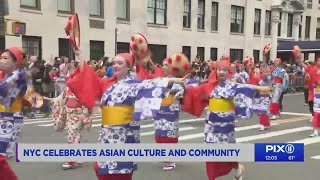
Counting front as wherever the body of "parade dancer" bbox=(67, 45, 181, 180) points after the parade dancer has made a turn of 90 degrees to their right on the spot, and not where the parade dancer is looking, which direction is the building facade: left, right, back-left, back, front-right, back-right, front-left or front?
front-right

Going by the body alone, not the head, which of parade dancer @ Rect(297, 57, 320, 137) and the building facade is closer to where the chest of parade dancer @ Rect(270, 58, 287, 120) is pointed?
the parade dancer

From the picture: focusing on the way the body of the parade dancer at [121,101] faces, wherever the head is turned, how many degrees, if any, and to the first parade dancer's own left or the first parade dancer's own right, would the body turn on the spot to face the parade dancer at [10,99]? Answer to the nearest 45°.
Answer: approximately 90° to the first parade dancer's own right

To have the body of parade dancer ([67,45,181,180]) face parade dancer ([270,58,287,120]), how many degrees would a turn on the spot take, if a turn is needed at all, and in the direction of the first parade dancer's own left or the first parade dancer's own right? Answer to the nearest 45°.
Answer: approximately 180°

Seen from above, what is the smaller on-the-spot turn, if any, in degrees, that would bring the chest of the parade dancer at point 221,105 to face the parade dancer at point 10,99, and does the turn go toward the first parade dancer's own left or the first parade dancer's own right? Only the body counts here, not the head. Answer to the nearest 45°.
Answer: approximately 45° to the first parade dancer's own right

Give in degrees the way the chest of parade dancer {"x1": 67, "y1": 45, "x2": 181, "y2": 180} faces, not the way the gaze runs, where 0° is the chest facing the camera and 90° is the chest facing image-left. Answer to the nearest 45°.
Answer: approximately 45°

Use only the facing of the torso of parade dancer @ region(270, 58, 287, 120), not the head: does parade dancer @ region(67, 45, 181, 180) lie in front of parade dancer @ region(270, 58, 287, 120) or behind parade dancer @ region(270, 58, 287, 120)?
in front

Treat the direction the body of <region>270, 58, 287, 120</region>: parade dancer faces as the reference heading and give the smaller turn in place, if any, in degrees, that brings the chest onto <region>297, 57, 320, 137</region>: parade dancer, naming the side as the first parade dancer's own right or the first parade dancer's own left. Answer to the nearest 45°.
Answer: approximately 45° to the first parade dancer's own left

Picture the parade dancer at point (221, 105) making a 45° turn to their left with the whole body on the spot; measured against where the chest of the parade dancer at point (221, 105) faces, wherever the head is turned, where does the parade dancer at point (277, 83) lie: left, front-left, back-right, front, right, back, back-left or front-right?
back-left

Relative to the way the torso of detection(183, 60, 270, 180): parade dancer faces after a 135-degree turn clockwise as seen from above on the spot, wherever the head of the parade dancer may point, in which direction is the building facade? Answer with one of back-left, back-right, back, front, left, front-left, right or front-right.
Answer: front-right

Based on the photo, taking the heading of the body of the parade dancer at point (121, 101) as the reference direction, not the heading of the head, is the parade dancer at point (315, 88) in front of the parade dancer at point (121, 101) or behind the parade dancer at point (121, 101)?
behind

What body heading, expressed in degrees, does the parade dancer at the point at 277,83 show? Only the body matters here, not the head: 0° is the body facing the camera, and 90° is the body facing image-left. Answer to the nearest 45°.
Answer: approximately 45°

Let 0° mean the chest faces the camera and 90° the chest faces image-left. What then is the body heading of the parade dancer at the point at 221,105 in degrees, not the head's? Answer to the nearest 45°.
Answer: approximately 0°

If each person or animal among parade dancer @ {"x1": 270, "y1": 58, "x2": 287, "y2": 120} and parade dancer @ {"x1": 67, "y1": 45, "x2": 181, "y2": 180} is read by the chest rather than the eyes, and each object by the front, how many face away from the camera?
0
